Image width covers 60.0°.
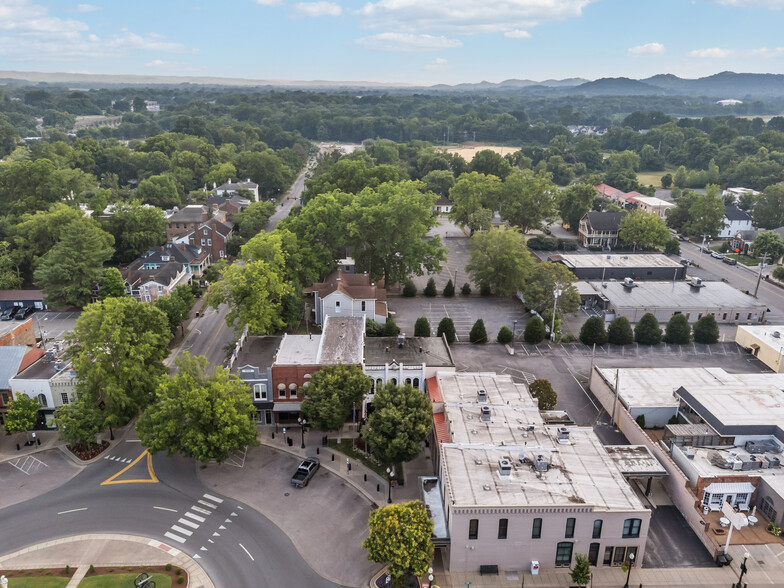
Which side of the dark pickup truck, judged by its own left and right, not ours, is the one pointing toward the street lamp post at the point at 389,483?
right

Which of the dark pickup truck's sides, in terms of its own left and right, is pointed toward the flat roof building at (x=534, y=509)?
right

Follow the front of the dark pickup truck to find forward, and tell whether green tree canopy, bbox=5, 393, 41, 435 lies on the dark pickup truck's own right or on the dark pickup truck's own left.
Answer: on the dark pickup truck's own left

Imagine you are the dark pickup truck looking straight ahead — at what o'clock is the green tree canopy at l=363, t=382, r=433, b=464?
The green tree canopy is roughly at 2 o'clock from the dark pickup truck.

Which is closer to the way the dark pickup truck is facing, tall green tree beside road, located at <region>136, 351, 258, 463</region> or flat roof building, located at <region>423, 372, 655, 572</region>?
the flat roof building

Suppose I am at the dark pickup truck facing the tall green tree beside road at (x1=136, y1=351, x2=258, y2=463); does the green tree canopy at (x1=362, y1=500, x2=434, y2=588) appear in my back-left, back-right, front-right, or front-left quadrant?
back-left
